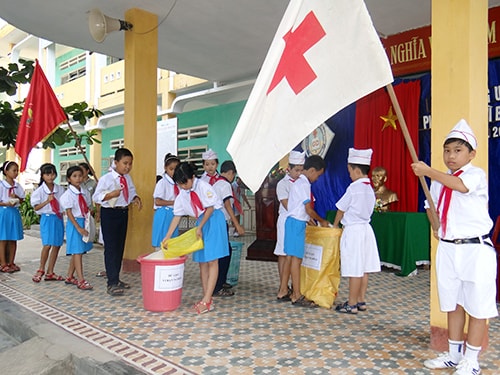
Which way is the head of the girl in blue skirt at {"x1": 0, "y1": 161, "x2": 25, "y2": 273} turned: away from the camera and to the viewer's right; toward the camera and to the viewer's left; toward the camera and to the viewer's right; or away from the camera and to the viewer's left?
toward the camera and to the viewer's right

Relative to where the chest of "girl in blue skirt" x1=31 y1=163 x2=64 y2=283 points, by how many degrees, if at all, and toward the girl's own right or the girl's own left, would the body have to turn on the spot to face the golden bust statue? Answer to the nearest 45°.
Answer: approximately 45° to the girl's own left

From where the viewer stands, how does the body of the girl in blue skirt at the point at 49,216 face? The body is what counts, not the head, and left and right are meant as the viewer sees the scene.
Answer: facing the viewer and to the right of the viewer

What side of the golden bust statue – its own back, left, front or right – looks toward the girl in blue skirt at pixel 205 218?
front

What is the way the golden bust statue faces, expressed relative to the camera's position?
facing the viewer and to the left of the viewer

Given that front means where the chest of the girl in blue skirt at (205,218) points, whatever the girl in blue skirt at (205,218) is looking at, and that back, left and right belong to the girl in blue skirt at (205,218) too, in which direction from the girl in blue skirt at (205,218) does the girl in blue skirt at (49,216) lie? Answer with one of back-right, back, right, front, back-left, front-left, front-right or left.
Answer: right

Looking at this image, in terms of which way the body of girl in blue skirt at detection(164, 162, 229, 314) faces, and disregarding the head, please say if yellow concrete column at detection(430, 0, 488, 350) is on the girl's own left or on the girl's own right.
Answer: on the girl's own left

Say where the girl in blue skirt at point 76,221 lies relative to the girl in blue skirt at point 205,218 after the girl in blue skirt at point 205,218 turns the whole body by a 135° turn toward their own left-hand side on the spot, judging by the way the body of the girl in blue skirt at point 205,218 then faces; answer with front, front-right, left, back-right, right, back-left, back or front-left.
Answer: back-left

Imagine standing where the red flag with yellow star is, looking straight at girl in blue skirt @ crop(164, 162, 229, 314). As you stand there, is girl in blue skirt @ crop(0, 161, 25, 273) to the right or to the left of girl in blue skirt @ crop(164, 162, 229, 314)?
right
